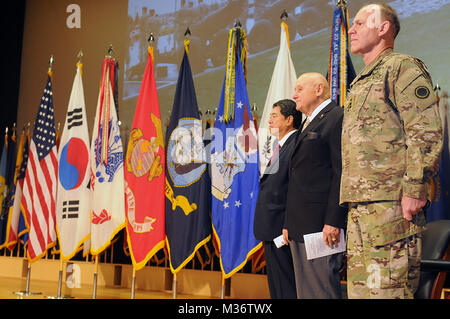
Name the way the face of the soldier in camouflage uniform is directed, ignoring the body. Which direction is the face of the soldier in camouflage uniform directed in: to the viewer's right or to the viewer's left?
to the viewer's left

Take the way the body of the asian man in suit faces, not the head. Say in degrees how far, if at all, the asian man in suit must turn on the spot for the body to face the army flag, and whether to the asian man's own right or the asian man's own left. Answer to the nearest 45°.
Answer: approximately 45° to the asian man's own right

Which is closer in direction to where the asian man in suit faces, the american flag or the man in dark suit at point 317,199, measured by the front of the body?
the american flag

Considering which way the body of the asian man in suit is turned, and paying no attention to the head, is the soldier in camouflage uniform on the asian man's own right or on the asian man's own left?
on the asian man's own left

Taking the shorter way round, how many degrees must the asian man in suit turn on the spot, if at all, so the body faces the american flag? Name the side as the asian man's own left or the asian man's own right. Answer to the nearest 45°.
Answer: approximately 45° to the asian man's own right

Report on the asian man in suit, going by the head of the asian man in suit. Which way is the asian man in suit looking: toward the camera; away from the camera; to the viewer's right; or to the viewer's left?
to the viewer's left
